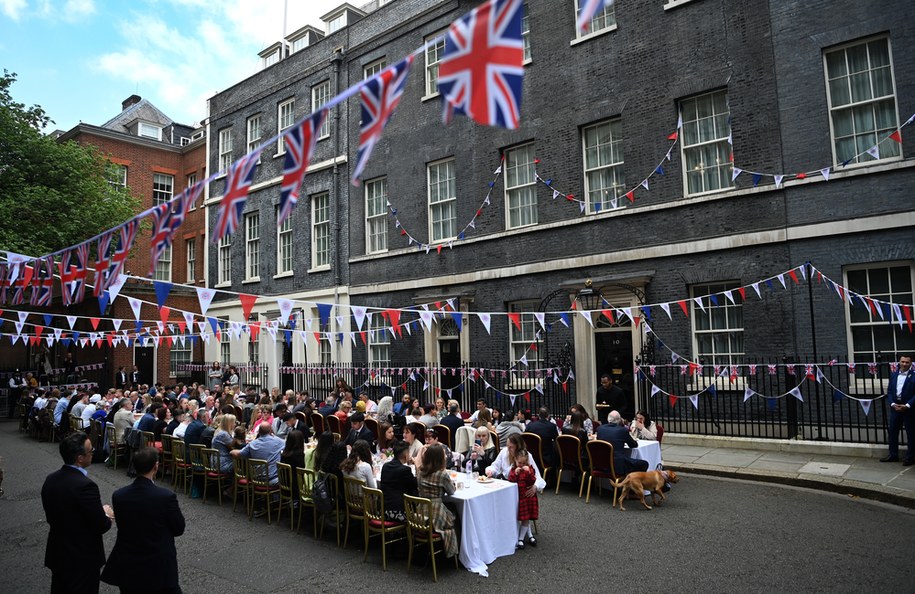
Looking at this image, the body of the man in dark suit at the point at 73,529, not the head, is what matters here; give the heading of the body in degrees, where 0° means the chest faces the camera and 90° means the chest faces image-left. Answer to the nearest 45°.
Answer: approximately 225°

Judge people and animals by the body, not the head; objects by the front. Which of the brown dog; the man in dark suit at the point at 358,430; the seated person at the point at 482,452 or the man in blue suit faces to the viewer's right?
the brown dog

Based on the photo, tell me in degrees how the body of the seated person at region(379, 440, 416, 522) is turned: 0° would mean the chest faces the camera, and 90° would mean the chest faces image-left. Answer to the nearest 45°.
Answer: approximately 225°

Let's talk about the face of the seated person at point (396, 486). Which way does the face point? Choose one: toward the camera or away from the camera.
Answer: away from the camera

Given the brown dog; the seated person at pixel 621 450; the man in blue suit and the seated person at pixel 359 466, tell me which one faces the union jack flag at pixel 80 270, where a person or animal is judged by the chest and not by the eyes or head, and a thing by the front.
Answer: the man in blue suit

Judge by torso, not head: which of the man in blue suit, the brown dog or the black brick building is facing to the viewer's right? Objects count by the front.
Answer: the brown dog

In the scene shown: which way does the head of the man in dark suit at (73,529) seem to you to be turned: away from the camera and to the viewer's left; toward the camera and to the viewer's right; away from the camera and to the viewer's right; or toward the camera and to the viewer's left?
away from the camera and to the viewer's right

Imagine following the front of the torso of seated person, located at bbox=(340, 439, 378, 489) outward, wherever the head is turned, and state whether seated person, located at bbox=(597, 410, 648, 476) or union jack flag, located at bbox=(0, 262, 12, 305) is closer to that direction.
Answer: the seated person
